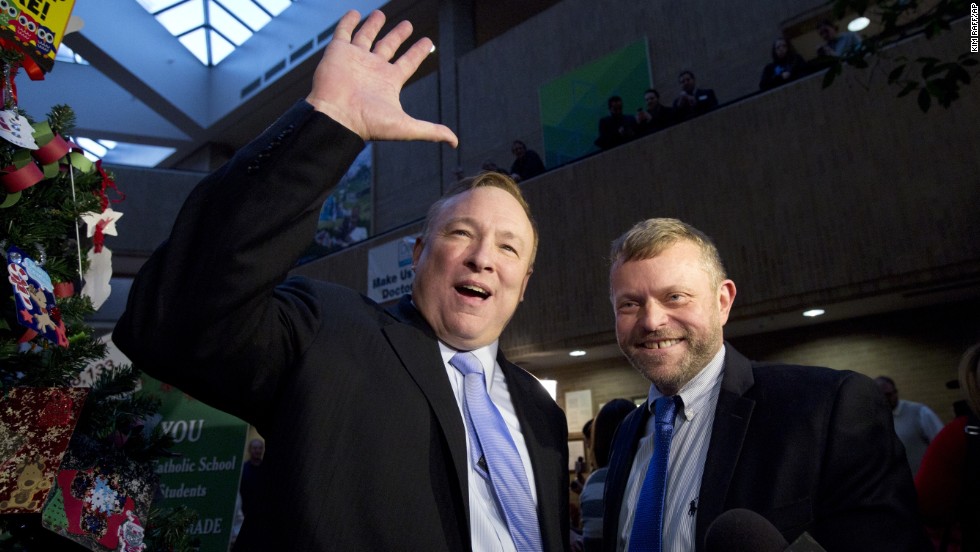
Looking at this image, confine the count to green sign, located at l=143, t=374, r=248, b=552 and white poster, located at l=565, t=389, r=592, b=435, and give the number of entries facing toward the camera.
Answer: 2

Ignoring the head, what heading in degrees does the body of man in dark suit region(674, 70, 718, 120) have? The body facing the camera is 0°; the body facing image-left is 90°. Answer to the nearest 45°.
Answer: approximately 45°

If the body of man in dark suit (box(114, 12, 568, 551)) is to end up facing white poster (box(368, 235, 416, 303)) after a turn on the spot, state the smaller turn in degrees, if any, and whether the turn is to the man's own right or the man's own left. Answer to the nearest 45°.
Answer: approximately 135° to the man's own left

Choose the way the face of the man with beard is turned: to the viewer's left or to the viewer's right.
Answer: to the viewer's left

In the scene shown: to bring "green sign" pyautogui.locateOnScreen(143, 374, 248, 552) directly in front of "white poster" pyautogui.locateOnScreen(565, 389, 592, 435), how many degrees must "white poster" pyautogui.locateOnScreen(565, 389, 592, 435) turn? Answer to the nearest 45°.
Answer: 0° — it already faces it
